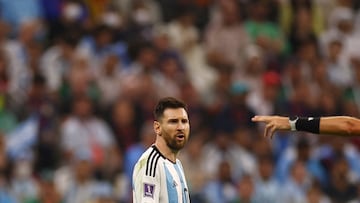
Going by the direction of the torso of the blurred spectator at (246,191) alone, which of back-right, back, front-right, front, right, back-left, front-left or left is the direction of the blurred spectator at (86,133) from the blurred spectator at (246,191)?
right

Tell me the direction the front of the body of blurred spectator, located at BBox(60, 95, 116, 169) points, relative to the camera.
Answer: toward the camera

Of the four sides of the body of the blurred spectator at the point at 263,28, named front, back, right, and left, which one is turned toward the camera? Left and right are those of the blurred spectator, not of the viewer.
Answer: front

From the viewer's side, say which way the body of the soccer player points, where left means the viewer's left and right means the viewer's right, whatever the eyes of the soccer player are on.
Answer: facing the viewer and to the right of the viewer

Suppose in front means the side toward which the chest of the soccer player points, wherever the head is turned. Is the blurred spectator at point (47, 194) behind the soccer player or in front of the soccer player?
behind

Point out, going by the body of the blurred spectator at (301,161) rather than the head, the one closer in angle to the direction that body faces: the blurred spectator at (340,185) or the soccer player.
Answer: the soccer player

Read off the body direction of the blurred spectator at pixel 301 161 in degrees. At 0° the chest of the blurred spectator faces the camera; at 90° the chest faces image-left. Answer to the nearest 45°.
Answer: approximately 0°

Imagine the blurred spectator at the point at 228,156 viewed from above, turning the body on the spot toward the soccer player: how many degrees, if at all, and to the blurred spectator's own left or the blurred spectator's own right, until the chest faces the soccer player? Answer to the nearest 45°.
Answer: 0° — they already face them

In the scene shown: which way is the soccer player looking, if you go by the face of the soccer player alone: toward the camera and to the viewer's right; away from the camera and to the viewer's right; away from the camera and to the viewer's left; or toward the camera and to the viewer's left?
toward the camera and to the viewer's right

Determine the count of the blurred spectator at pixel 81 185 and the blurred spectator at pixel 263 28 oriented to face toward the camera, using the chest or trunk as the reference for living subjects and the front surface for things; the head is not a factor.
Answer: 2
